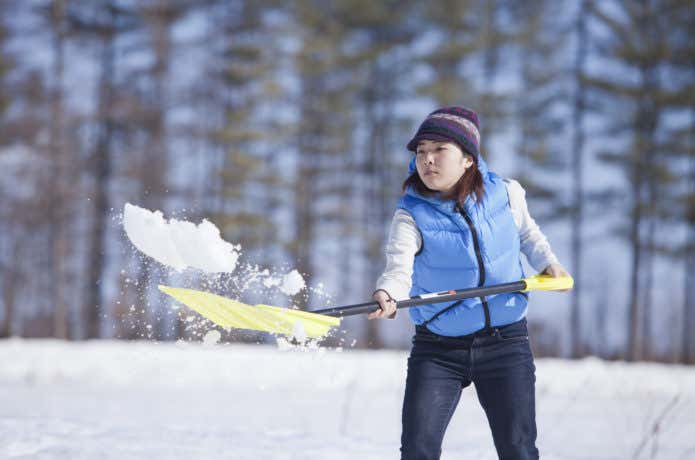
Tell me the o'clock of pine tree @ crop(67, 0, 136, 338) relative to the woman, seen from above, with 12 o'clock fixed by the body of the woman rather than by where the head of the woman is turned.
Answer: The pine tree is roughly at 5 o'clock from the woman.

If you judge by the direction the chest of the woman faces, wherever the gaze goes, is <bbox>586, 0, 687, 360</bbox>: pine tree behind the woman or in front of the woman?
behind

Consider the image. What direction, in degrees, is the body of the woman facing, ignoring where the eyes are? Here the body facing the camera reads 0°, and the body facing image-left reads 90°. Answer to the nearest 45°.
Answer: approximately 0°
